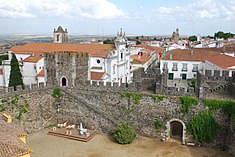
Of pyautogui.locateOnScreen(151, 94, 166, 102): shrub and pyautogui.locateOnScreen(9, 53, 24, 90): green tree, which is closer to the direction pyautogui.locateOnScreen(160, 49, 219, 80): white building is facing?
the shrub

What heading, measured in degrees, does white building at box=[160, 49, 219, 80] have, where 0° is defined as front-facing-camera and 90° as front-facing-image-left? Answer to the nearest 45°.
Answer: approximately 0°

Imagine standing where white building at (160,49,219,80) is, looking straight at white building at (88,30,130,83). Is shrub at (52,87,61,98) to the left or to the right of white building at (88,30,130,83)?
left

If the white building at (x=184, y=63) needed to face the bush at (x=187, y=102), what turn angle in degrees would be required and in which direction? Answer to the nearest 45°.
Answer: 0° — it already faces it

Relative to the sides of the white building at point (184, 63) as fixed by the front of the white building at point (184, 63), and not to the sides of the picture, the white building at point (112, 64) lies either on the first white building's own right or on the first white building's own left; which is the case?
on the first white building's own right

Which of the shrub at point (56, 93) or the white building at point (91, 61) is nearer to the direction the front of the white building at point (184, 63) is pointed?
the shrub

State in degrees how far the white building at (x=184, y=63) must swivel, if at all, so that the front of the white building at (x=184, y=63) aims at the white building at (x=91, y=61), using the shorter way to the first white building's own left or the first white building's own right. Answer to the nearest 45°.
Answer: approximately 90° to the first white building's own right

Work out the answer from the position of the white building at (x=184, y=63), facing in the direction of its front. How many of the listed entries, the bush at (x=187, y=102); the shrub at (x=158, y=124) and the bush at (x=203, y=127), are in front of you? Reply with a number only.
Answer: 3

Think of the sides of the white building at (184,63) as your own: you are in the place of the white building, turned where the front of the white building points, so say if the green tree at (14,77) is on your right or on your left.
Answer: on your right

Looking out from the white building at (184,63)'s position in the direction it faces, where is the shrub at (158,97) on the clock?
The shrub is roughly at 12 o'clock from the white building.
